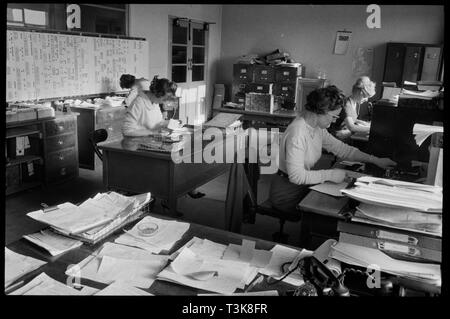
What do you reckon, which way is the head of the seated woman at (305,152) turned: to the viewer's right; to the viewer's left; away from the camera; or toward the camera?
to the viewer's right

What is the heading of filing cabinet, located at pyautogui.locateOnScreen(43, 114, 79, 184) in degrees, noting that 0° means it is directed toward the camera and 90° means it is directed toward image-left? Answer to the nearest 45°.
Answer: approximately 315°

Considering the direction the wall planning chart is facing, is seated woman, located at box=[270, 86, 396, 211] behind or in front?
in front
